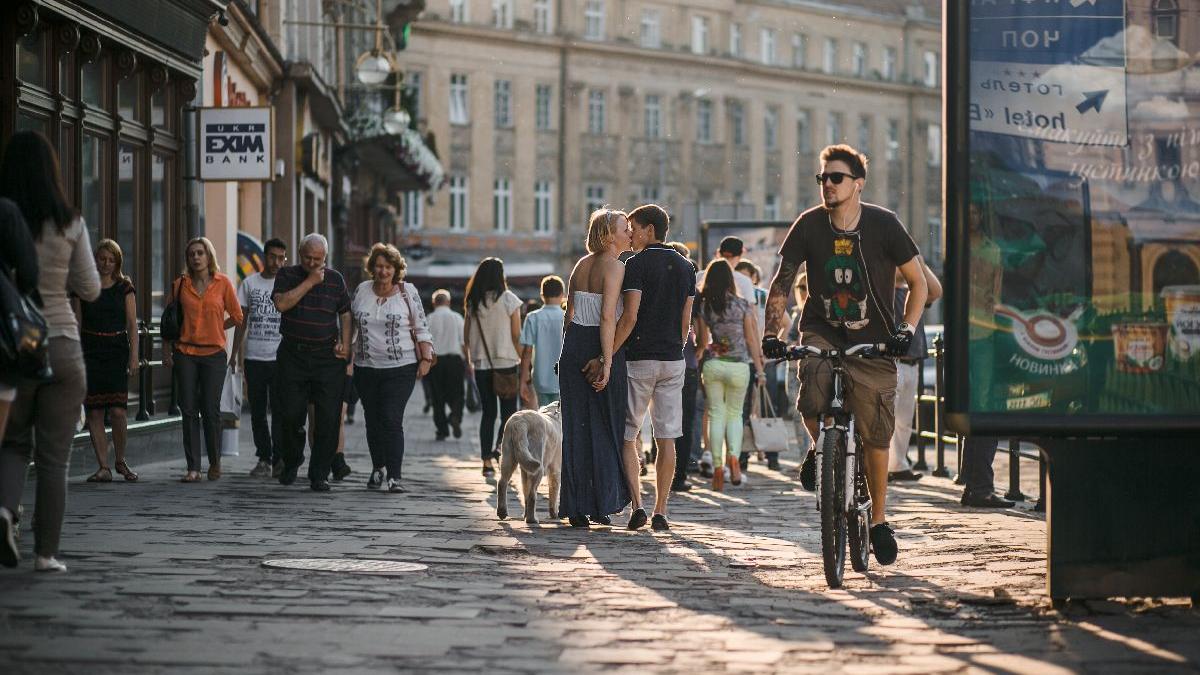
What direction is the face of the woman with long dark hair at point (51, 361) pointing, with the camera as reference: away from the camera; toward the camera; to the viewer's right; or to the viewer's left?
away from the camera

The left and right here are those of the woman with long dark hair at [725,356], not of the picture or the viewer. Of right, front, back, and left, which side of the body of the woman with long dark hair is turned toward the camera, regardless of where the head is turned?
back

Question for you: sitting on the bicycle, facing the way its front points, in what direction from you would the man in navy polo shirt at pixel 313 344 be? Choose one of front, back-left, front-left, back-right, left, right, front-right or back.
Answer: back-right

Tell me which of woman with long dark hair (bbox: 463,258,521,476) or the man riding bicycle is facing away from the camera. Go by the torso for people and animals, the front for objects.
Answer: the woman with long dark hair

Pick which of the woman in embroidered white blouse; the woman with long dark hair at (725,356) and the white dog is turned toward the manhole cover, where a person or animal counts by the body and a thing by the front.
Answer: the woman in embroidered white blouse

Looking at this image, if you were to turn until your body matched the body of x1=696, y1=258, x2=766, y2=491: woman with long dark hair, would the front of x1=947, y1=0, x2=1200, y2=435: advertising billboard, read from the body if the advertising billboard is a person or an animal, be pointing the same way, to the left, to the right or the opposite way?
the opposite way

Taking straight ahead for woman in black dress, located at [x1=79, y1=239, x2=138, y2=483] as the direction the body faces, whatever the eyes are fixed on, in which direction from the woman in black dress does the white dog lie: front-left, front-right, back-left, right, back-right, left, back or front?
front-left

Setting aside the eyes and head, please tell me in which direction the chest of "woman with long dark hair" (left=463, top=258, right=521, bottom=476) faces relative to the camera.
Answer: away from the camera

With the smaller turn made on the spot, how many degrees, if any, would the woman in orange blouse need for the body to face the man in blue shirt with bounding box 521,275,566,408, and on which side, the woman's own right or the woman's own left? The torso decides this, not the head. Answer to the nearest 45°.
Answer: approximately 90° to the woman's own left

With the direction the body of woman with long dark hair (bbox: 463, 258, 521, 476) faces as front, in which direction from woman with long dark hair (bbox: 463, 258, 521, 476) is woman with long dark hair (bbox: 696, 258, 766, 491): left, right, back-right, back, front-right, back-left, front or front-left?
back-right

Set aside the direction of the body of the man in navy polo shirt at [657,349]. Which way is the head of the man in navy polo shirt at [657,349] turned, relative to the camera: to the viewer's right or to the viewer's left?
to the viewer's left

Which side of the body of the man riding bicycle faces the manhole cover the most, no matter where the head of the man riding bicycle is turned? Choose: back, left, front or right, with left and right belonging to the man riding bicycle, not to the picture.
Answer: right

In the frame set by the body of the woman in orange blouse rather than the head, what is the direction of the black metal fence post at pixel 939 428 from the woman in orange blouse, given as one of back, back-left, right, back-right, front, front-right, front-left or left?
left

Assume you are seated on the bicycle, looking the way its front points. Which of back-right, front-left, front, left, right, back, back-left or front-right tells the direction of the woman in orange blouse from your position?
back-right
